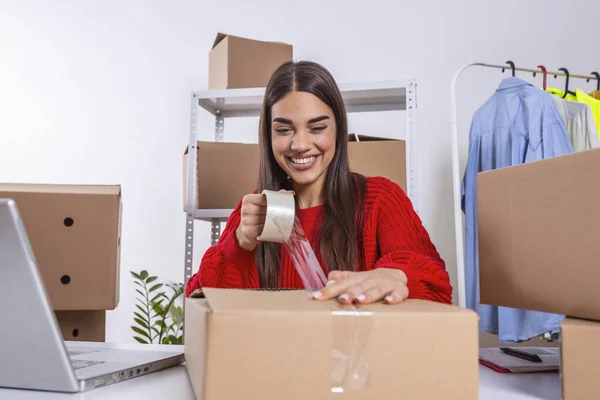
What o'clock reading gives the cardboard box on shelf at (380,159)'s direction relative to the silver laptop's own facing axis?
The cardboard box on shelf is roughly at 12 o'clock from the silver laptop.

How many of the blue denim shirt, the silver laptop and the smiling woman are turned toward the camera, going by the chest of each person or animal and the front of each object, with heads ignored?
1

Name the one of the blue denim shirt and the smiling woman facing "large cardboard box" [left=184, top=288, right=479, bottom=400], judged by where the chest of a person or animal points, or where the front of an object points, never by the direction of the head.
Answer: the smiling woman

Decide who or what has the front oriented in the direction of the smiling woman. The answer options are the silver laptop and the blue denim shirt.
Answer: the silver laptop

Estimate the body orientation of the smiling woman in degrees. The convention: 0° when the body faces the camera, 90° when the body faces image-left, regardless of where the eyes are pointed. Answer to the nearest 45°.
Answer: approximately 0°

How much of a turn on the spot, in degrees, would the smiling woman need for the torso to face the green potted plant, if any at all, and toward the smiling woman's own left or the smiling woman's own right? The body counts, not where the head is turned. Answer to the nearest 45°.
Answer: approximately 135° to the smiling woman's own right

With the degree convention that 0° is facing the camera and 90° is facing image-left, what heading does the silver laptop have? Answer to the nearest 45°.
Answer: approximately 225°

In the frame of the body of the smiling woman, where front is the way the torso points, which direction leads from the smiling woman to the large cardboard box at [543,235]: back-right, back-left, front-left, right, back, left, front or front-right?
front-left

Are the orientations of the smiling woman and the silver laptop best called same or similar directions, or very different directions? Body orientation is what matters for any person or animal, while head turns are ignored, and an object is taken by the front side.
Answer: very different directions

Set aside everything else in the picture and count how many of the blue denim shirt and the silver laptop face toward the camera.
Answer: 0

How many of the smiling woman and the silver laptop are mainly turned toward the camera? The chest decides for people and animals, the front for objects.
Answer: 1

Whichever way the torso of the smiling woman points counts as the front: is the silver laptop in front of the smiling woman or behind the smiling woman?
in front
